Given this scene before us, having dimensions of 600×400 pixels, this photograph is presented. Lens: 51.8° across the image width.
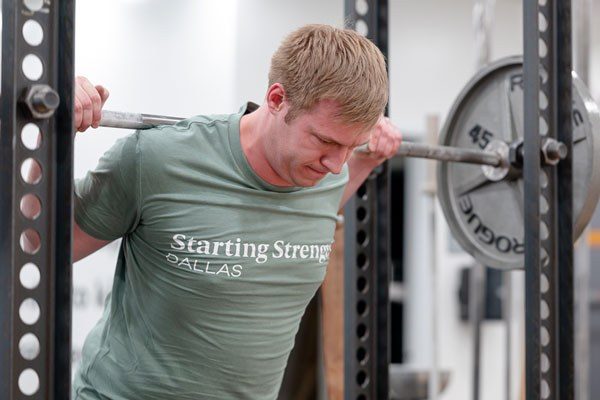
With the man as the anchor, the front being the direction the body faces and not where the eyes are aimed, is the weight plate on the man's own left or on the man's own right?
on the man's own left

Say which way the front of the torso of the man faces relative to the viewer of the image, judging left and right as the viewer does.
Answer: facing the viewer and to the right of the viewer
